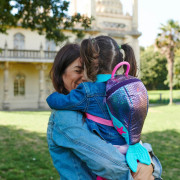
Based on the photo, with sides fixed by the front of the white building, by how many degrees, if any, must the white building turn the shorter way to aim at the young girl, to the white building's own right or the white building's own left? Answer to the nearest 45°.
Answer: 0° — it already faces them

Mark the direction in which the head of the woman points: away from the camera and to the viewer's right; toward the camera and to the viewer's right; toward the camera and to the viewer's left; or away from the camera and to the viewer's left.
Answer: toward the camera and to the viewer's right

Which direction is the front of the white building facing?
toward the camera

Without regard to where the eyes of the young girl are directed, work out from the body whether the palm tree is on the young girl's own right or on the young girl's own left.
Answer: on the young girl's own right

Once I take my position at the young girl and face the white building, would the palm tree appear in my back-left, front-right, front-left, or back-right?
front-right

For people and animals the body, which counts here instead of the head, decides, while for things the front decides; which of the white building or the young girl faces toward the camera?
the white building

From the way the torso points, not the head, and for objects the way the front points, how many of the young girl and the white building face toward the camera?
1

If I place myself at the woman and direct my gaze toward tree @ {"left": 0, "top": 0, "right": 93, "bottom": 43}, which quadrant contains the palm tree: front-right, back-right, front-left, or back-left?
front-right

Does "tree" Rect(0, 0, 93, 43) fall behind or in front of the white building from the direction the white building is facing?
in front

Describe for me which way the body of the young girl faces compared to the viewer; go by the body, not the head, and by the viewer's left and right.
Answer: facing away from the viewer and to the left of the viewer
